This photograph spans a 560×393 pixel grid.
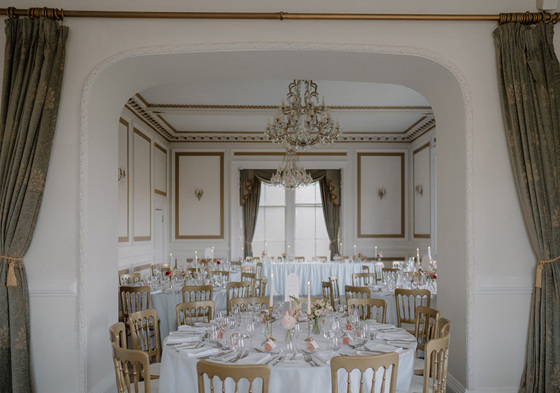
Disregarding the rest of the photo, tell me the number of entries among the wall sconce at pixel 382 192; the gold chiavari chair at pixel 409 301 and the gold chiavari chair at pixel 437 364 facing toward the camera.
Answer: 1

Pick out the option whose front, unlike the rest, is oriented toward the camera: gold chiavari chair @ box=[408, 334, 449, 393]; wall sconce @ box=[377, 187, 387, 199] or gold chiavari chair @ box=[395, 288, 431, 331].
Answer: the wall sconce

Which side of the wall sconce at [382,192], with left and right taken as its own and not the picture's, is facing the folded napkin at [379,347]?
front

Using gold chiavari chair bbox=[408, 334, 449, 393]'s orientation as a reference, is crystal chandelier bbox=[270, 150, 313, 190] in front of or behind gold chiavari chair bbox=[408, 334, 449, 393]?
in front

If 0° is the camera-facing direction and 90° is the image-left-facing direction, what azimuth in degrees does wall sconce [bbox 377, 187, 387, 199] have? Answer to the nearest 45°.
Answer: approximately 0°

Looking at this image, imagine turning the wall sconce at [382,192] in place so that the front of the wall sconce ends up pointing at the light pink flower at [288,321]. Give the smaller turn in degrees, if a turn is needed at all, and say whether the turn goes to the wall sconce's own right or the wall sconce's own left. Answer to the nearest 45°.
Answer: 0° — it already faces it

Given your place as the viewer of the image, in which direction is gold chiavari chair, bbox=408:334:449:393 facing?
facing away from the viewer and to the left of the viewer

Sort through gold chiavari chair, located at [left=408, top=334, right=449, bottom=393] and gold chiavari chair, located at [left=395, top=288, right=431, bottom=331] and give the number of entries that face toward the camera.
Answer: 0

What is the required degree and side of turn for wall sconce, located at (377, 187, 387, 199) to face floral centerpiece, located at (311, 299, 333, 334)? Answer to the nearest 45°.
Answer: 0° — it already faces it
